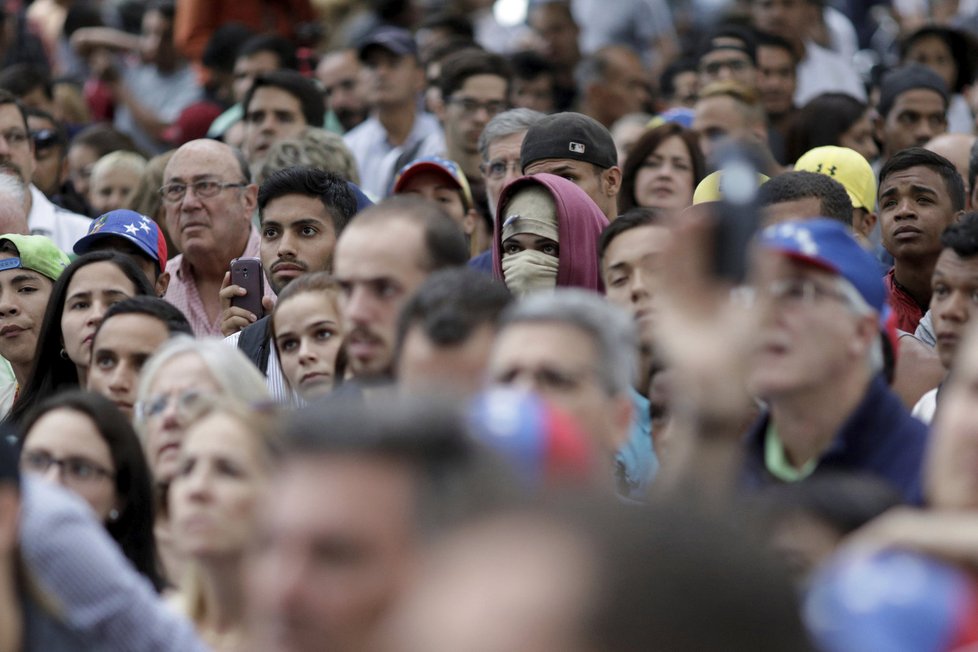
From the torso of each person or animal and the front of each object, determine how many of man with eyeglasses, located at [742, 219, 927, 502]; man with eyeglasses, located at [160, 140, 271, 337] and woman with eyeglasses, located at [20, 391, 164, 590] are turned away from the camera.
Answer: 0

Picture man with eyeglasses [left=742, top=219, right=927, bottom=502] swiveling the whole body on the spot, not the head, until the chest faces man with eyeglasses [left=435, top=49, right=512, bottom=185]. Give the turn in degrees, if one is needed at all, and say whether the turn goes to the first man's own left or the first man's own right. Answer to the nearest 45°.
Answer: approximately 90° to the first man's own right

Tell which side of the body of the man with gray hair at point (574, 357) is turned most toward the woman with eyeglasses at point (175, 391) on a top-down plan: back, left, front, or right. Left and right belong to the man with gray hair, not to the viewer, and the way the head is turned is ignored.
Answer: right

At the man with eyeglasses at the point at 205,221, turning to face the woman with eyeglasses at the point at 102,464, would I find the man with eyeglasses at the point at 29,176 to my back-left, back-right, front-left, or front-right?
back-right

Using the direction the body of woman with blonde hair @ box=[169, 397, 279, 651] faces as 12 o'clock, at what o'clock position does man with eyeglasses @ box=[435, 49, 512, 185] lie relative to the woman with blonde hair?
The man with eyeglasses is roughly at 5 o'clock from the woman with blonde hair.

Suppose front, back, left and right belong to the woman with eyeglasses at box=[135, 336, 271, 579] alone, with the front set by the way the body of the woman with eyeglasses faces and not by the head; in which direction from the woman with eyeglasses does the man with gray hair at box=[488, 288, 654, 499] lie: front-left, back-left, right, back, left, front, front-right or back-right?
left

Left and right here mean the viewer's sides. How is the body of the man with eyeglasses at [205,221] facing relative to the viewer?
facing the viewer and to the left of the viewer

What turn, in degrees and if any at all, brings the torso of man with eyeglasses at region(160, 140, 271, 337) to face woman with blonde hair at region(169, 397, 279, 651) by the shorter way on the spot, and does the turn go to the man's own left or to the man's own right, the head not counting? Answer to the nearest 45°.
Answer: approximately 45° to the man's own left

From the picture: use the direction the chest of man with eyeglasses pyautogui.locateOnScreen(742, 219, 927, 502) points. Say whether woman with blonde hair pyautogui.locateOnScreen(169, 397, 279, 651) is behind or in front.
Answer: in front

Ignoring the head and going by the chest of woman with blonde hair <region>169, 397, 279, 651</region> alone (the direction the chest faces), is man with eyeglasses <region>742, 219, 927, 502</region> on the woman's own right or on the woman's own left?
on the woman's own left

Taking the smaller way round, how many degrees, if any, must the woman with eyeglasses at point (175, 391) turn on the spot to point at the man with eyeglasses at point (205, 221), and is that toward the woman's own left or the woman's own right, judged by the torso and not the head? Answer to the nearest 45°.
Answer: approximately 135° to the woman's own right

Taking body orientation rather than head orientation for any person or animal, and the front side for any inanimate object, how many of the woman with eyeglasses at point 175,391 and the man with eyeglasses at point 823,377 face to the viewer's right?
0

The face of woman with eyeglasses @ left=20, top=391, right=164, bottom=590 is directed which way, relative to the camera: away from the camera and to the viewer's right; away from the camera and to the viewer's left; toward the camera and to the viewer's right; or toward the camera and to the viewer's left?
toward the camera and to the viewer's left

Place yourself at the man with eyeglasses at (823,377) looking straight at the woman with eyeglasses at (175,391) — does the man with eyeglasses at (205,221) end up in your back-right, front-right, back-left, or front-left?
front-right

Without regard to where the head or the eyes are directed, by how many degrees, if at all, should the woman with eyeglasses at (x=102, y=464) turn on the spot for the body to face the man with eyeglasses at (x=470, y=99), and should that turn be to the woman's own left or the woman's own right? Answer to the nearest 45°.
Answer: approximately 180°

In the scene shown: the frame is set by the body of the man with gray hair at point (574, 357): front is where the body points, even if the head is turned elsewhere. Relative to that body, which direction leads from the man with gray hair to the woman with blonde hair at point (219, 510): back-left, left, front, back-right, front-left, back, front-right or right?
front-right
